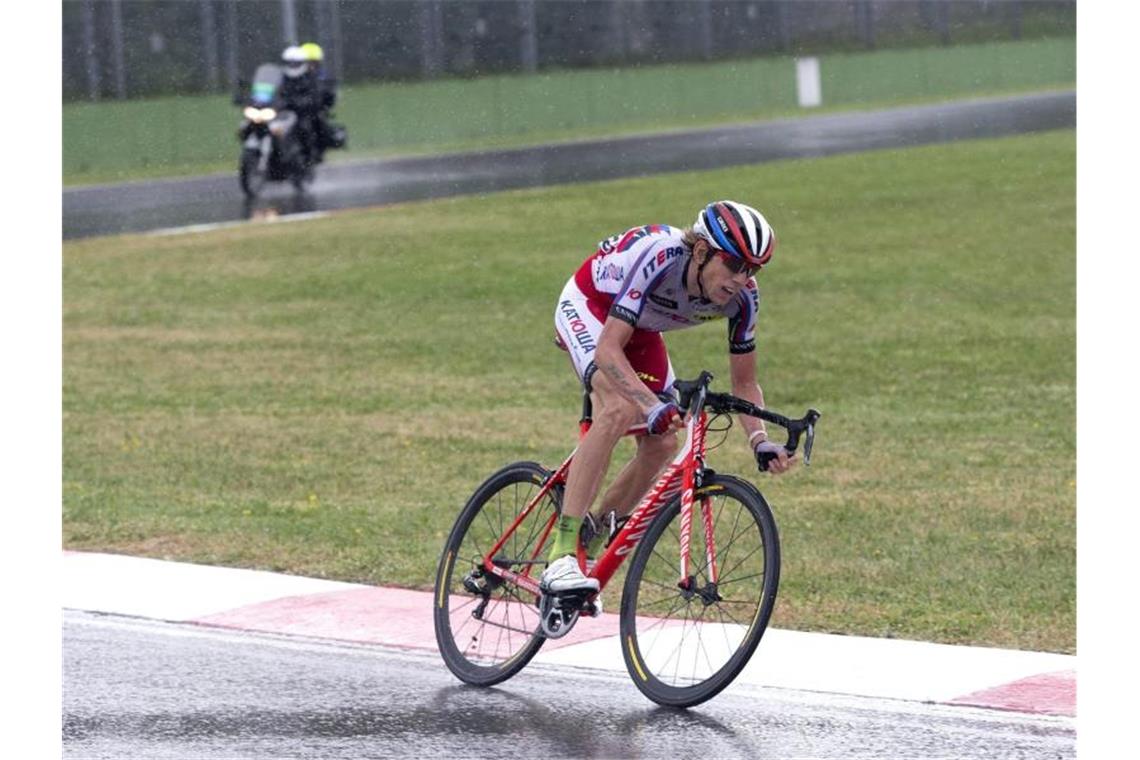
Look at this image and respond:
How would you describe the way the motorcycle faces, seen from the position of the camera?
facing the viewer and to the left of the viewer

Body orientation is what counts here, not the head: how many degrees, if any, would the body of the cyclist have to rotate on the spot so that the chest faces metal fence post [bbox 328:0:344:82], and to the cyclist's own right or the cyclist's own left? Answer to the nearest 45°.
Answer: approximately 135° to the cyclist's own left

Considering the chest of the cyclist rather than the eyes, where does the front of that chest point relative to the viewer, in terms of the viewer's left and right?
facing the viewer and to the right of the viewer

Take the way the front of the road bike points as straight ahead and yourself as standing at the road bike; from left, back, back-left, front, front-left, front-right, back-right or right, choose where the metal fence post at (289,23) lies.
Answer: back-left

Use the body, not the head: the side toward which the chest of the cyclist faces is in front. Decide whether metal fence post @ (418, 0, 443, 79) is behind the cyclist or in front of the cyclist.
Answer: behind

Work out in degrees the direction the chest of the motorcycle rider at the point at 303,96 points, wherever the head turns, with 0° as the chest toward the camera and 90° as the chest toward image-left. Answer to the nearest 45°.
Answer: approximately 45°

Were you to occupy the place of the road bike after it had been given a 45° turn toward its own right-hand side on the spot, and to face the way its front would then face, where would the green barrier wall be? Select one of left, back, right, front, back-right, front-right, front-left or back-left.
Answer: back

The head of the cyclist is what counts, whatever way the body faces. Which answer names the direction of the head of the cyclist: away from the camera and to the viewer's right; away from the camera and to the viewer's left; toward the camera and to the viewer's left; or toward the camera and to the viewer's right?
toward the camera and to the viewer's right

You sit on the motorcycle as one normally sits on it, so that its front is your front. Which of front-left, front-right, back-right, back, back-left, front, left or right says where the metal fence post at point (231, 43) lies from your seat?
back-right

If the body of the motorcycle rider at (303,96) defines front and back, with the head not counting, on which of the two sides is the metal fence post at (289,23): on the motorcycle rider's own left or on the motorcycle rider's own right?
on the motorcycle rider's own right

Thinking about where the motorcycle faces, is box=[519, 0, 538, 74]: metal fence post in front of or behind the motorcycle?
behind
